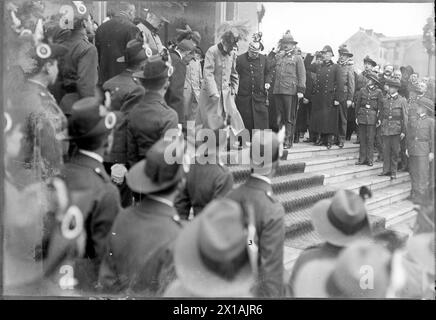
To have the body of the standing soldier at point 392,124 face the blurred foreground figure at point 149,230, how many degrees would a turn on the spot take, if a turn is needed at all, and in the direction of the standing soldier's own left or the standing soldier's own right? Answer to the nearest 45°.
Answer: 0° — they already face them

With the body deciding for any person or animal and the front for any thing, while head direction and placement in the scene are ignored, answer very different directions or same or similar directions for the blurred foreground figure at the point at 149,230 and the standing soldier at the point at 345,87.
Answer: very different directions

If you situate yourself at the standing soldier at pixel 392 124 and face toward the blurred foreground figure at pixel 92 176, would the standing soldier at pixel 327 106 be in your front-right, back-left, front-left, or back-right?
front-right

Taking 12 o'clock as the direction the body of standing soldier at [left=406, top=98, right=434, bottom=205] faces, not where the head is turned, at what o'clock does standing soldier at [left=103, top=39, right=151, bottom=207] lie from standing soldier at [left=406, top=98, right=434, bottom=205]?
standing soldier at [left=103, top=39, right=151, bottom=207] is roughly at 1 o'clock from standing soldier at [left=406, top=98, right=434, bottom=205].

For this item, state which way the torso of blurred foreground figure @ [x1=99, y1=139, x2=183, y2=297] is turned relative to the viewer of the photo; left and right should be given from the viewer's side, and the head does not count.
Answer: facing away from the viewer and to the right of the viewer

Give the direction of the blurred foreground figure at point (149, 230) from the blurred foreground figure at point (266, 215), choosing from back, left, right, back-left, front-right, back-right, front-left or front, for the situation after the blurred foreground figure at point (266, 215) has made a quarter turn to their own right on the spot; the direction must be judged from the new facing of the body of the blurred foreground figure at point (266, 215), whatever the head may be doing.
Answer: back-right

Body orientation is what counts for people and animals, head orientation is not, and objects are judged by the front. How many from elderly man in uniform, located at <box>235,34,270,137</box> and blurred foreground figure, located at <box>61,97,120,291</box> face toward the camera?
1

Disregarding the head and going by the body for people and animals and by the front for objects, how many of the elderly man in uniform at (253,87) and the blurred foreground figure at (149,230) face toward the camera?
1

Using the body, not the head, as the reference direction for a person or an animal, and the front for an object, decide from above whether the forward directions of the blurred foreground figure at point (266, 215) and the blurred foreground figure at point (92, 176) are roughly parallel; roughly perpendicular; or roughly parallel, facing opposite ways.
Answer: roughly parallel

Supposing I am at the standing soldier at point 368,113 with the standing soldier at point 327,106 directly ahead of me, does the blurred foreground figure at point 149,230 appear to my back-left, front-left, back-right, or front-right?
front-left

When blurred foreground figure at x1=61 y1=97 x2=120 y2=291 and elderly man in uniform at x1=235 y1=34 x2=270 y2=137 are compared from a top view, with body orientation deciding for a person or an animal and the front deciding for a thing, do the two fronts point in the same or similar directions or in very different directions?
very different directions

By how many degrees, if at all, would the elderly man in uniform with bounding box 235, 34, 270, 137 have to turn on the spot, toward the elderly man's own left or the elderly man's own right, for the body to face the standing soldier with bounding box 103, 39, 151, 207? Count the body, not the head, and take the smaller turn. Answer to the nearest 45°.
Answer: approximately 90° to the elderly man's own right

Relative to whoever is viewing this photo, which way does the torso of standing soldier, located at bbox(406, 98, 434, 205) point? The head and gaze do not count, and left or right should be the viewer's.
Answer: facing the viewer and to the left of the viewer

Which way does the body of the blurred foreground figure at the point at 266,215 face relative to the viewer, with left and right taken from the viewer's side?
facing away from the viewer and to the right of the viewer

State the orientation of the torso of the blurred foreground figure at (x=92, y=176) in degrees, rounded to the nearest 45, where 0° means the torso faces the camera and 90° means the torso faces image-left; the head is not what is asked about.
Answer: approximately 225°

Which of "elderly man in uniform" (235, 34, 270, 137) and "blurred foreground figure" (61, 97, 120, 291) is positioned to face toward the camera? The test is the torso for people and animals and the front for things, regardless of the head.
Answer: the elderly man in uniform

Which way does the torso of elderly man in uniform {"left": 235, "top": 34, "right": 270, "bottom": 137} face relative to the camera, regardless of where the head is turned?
toward the camera
